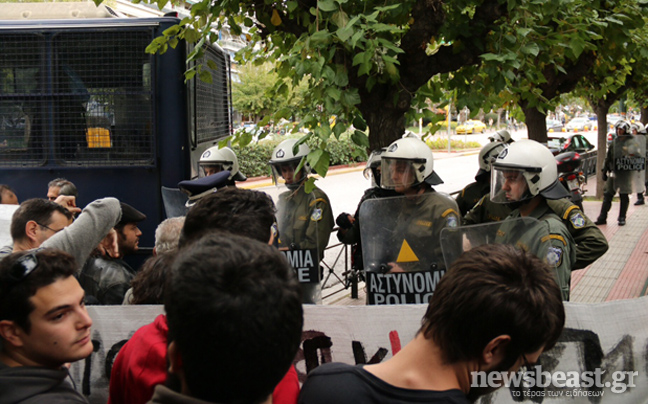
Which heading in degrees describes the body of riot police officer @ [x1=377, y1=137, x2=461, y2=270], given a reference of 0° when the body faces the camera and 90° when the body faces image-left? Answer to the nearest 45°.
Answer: approximately 45°

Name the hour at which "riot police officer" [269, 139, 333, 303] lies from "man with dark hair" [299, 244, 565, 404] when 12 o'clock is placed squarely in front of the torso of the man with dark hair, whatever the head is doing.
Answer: The riot police officer is roughly at 10 o'clock from the man with dark hair.

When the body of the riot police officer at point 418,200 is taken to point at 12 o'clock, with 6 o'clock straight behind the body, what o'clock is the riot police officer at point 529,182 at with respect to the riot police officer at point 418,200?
the riot police officer at point 529,182 is roughly at 8 o'clock from the riot police officer at point 418,200.

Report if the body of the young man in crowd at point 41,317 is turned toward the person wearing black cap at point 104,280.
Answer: no

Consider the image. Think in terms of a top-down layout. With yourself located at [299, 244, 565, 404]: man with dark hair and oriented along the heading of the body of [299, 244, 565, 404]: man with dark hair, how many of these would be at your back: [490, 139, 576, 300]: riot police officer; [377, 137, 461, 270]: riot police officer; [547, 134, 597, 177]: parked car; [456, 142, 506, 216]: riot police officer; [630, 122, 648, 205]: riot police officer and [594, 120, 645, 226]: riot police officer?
0

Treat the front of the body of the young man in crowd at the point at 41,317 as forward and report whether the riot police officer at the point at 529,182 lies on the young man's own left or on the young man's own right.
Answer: on the young man's own left

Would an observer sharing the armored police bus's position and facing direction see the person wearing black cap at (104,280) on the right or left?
on its right

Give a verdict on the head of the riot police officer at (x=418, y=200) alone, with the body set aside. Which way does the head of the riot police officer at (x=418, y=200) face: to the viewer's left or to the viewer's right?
to the viewer's left

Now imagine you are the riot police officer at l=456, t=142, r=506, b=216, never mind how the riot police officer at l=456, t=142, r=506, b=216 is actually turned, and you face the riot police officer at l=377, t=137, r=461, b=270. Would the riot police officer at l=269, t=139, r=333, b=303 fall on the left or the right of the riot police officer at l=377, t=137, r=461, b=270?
right

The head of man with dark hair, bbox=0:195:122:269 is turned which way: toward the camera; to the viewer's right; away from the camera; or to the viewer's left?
to the viewer's right

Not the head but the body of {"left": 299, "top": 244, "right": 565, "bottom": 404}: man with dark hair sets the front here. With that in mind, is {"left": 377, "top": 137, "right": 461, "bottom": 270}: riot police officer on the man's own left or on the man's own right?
on the man's own left

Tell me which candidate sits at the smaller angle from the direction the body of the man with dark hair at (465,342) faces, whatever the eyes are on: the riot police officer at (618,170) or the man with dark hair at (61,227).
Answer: the riot police officer

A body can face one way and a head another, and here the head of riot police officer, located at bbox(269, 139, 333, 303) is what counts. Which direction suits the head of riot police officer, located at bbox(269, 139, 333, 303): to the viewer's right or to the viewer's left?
to the viewer's left

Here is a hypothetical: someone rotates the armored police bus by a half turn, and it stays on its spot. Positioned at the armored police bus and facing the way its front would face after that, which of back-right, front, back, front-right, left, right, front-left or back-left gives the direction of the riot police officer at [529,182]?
back-left

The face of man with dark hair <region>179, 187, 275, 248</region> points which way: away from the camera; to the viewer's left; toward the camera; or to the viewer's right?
away from the camera

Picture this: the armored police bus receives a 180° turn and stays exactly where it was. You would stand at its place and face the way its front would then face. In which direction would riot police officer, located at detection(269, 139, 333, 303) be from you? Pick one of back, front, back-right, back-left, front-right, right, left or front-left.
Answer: back-left
